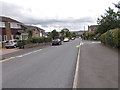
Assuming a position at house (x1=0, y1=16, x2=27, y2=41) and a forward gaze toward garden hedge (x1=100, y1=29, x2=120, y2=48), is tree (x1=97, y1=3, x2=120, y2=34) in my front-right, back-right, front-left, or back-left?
front-left

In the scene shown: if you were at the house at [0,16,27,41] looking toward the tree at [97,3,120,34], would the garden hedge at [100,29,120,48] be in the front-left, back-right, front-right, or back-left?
front-right

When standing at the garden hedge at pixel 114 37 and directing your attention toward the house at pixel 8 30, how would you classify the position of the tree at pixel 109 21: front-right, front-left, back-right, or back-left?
front-right

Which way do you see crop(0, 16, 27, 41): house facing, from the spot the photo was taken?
facing the viewer and to the right of the viewer

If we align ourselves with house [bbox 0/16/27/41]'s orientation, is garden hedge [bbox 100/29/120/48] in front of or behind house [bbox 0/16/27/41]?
in front

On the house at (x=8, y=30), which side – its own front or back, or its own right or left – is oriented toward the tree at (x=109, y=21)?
front
